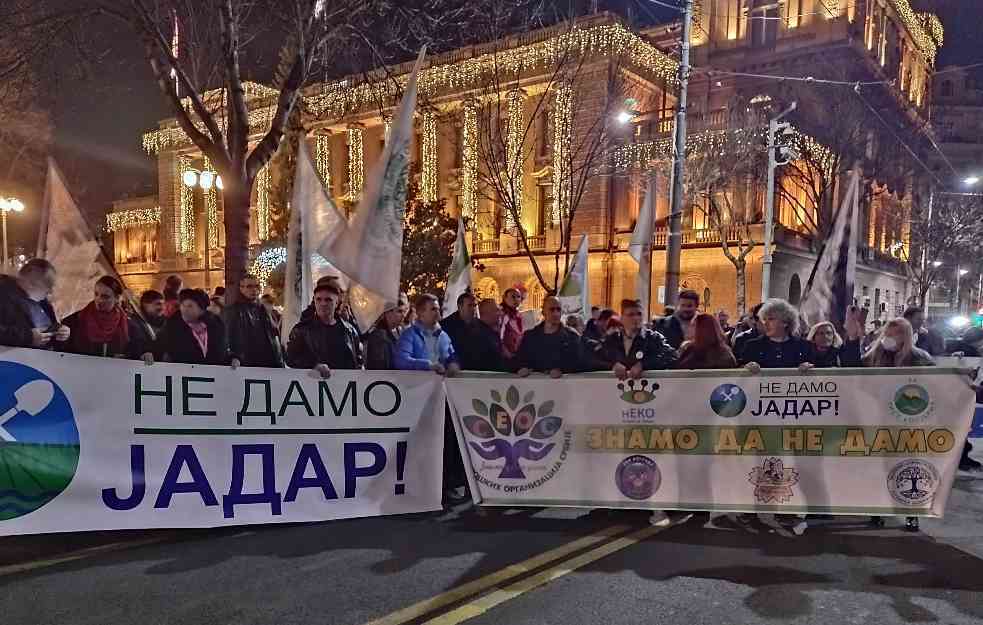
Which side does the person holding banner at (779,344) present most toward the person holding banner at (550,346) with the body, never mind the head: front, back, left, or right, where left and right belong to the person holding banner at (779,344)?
right

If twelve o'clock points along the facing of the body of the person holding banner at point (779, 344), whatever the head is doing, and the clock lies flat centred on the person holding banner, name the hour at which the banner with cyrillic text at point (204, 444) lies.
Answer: The banner with cyrillic text is roughly at 2 o'clock from the person holding banner.

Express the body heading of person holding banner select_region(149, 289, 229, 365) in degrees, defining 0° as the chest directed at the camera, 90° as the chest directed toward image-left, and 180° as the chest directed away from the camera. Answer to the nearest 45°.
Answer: approximately 0°

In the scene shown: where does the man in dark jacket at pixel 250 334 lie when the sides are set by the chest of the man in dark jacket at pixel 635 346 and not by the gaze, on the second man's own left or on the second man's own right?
on the second man's own right

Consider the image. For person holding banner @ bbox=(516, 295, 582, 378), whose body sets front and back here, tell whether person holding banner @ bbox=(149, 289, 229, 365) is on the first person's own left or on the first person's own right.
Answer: on the first person's own right

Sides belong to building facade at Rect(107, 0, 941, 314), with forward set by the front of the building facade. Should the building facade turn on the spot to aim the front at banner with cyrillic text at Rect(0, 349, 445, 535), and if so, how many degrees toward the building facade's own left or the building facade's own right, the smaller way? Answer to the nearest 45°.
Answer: approximately 45° to the building facade's own left

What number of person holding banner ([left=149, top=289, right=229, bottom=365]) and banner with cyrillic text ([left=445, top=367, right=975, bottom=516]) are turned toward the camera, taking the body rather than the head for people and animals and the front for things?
2

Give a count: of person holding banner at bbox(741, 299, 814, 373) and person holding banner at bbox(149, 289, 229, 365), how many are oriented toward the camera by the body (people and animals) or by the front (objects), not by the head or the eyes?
2

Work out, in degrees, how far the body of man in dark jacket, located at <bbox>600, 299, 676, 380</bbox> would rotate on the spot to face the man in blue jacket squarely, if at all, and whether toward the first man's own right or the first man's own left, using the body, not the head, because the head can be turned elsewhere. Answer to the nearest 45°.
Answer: approximately 90° to the first man's own right
